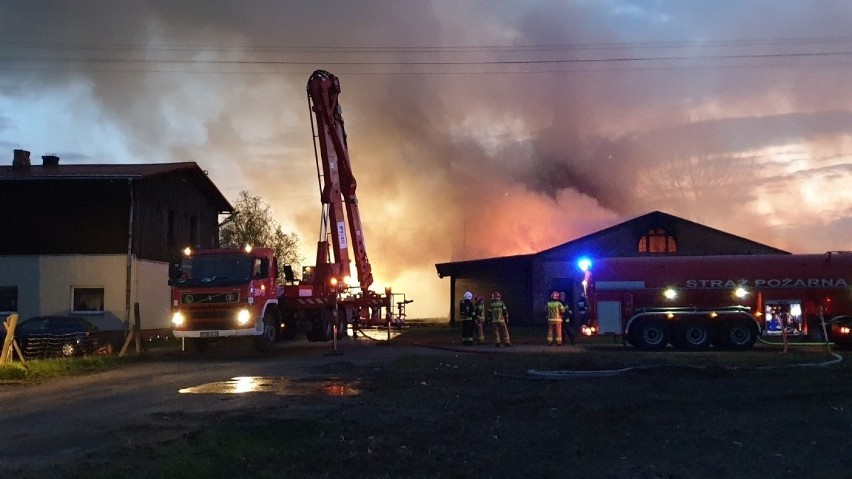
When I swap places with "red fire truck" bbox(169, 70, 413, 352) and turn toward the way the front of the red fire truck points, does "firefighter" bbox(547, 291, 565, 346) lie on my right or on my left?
on my left

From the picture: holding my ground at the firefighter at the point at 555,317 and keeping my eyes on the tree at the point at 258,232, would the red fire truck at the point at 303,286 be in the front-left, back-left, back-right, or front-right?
front-left

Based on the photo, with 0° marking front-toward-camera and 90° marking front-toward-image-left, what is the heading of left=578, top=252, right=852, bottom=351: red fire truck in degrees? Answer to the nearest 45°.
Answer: approximately 270°

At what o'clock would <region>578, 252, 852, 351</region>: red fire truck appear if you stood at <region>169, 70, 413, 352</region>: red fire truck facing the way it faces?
<region>578, 252, 852, 351</region>: red fire truck is roughly at 8 o'clock from <region>169, 70, 413, 352</region>: red fire truck.

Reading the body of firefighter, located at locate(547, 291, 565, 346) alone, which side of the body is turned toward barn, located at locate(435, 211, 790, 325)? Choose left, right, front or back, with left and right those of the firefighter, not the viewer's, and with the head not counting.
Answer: front

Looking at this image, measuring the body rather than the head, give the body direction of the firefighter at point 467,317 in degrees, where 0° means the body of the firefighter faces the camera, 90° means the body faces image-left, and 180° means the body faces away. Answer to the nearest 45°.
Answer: approximately 180°

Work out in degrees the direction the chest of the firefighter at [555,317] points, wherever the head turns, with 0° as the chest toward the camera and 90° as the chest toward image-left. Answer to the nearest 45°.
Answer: approximately 180°

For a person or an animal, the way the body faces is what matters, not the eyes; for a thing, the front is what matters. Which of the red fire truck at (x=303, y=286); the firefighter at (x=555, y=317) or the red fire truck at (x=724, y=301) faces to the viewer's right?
the red fire truck at (x=724, y=301)

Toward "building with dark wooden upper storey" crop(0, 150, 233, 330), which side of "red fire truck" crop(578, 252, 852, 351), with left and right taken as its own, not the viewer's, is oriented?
back

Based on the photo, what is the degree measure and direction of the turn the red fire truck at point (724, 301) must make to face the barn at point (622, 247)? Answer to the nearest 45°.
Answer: approximately 90° to its left

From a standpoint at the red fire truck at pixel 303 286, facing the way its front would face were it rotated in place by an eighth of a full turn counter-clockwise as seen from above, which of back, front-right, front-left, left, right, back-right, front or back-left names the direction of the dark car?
right

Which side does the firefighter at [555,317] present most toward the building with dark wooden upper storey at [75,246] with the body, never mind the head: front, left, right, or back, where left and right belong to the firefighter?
left

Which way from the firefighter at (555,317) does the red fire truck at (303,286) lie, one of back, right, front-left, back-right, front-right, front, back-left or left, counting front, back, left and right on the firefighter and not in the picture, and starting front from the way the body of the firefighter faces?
left

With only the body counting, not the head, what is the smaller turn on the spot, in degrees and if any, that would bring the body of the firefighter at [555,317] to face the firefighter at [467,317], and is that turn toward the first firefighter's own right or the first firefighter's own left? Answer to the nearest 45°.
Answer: approximately 90° to the first firefighter's own left

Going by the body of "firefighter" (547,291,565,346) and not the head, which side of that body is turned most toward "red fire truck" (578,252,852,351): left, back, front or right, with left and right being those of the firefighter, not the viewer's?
right

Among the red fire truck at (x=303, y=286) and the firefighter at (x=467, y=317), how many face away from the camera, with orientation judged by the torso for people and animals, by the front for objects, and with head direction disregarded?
1

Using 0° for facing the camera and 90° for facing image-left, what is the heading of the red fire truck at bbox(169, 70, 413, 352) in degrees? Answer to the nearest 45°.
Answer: approximately 45°
